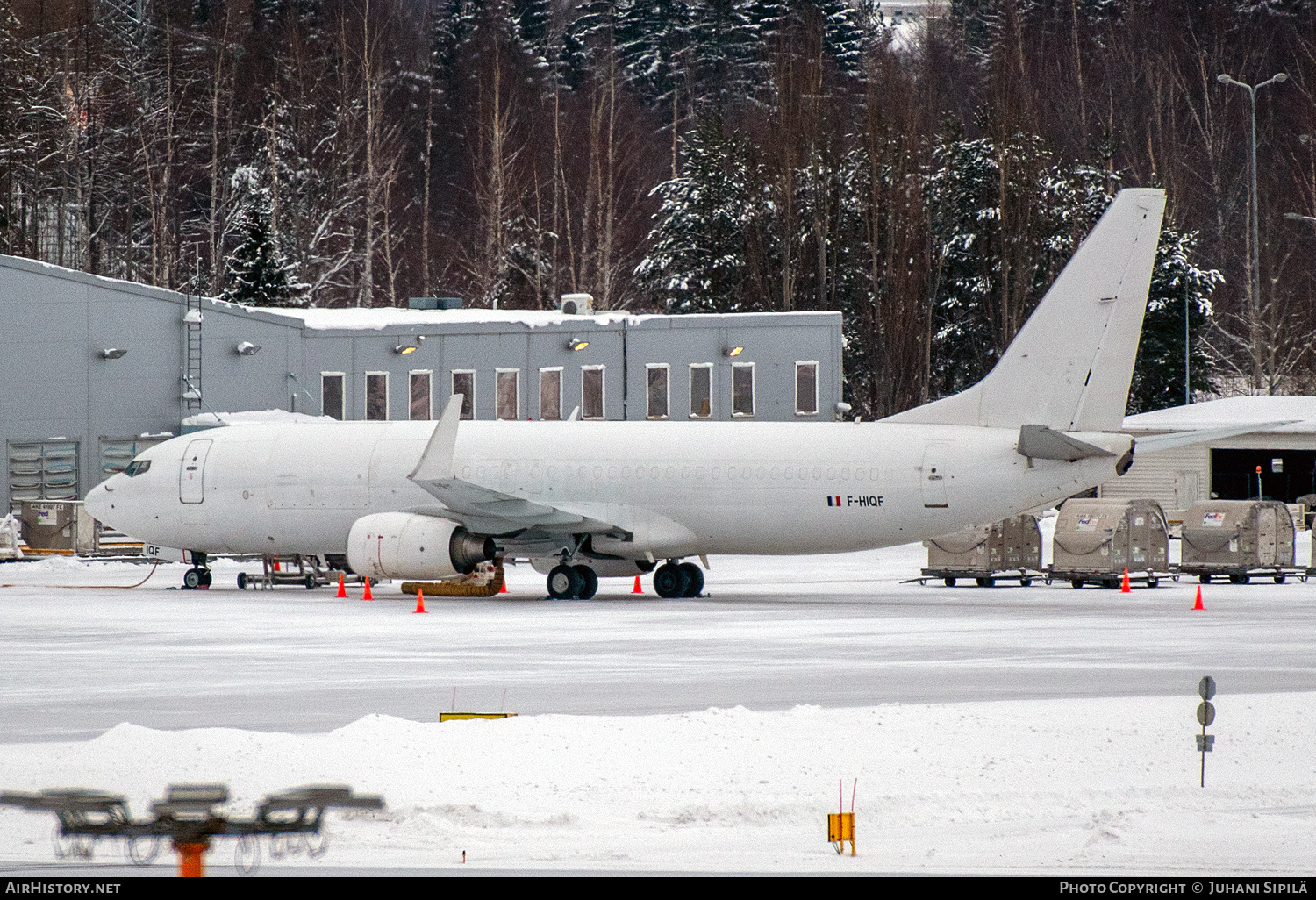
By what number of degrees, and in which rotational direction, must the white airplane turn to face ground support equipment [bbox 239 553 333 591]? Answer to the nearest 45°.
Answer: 0° — it already faces it

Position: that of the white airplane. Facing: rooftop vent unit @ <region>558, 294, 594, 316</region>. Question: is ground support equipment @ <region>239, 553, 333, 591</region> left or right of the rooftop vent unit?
left

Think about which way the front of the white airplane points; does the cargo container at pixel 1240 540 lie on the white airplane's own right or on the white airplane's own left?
on the white airplane's own right

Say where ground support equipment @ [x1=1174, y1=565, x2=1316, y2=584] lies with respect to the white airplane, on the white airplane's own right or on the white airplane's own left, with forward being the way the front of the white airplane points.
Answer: on the white airplane's own right

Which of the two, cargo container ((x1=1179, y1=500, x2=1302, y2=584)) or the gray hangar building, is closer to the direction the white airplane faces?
the gray hangar building

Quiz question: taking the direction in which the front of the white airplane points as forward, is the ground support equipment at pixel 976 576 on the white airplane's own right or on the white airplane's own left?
on the white airplane's own right

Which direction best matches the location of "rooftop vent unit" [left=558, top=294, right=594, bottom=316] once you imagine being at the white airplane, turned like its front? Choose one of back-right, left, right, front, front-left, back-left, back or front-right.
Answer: front-right

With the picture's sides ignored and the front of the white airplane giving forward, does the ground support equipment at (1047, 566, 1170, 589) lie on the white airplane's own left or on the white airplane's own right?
on the white airplane's own right

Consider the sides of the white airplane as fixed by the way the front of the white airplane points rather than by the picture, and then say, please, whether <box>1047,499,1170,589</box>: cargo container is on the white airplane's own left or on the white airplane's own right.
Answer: on the white airplane's own right

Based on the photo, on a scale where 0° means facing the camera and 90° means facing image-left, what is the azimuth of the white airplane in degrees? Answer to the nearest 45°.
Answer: approximately 135°

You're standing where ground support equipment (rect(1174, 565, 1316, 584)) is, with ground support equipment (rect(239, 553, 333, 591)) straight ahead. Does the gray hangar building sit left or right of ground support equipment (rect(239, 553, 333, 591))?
right
